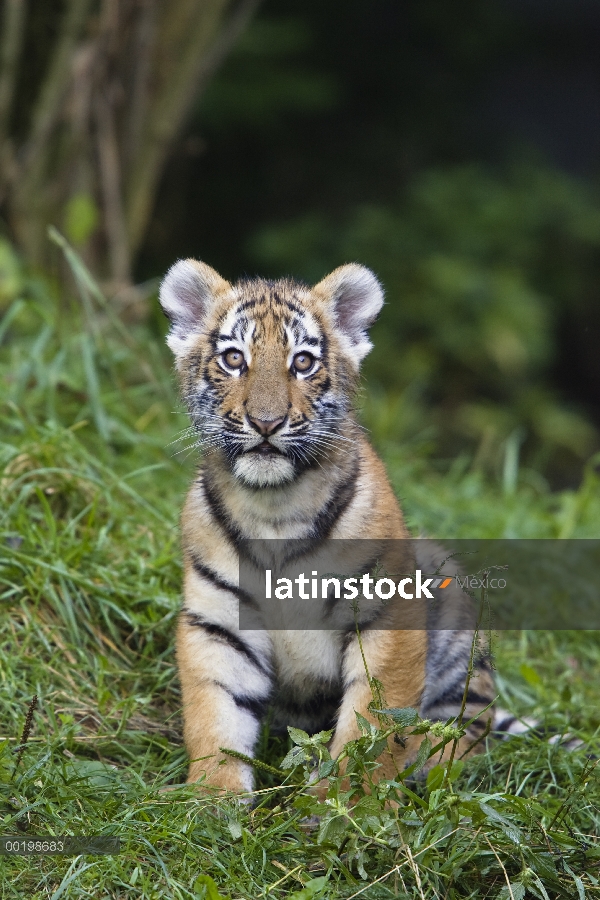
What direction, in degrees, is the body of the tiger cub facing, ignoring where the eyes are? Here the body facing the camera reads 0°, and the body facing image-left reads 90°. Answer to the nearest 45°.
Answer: approximately 0°

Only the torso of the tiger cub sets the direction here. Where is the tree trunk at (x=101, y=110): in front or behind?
behind

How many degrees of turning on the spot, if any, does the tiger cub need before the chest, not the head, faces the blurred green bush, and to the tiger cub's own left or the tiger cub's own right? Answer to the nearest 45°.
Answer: approximately 180°

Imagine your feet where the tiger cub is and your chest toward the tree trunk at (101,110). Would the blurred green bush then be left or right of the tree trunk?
right
